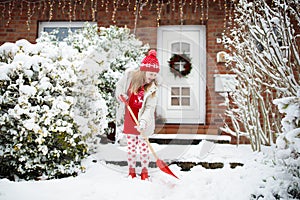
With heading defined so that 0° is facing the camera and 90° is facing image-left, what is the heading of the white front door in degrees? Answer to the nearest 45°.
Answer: approximately 0°

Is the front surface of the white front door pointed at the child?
yes

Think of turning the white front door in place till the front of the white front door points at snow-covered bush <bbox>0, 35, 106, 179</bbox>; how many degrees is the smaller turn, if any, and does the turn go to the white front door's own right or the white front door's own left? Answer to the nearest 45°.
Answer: approximately 45° to the white front door's own right

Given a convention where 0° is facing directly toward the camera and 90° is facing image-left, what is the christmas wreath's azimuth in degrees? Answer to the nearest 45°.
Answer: approximately 0°

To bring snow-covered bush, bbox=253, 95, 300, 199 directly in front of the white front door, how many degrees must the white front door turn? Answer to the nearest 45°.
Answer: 0° — it already faces it

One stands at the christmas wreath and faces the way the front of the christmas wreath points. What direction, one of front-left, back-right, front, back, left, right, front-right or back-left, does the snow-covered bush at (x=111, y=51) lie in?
front-right

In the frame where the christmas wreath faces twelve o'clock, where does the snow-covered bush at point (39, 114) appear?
The snow-covered bush is roughly at 1 o'clock from the christmas wreath.

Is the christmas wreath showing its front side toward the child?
yes
